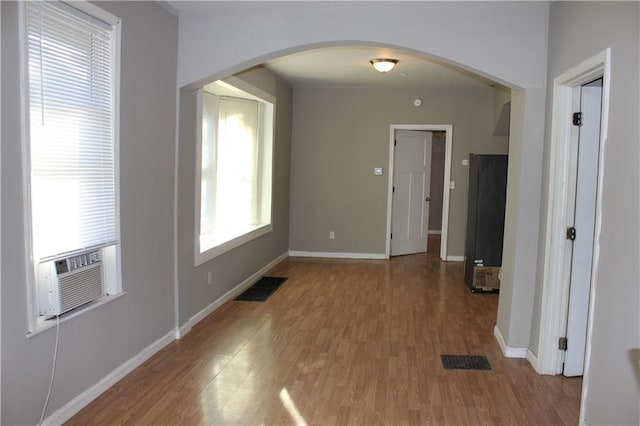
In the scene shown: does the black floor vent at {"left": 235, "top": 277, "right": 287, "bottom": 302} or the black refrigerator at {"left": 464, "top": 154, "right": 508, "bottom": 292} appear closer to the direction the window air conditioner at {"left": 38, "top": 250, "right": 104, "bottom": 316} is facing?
the black refrigerator

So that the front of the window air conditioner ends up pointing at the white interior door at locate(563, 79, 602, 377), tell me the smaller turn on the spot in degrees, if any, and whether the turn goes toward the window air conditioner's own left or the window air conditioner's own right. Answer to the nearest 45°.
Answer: approximately 45° to the window air conditioner's own left

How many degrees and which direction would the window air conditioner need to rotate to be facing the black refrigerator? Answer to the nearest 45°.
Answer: approximately 45° to its left

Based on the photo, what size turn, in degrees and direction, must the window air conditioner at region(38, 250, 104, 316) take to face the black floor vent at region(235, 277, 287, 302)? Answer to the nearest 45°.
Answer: approximately 90° to its left

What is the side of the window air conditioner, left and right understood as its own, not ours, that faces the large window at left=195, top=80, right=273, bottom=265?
left

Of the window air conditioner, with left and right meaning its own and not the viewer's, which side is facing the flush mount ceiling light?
left

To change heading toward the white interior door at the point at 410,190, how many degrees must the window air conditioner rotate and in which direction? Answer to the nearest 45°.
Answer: approximately 90° to its left

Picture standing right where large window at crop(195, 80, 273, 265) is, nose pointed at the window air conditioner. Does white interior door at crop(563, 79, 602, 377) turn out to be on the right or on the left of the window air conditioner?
left

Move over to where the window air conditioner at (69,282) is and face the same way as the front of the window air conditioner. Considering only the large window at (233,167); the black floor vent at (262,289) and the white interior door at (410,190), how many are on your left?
3

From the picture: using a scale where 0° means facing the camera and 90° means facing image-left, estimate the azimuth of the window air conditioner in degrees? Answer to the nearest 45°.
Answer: approximately 315°
